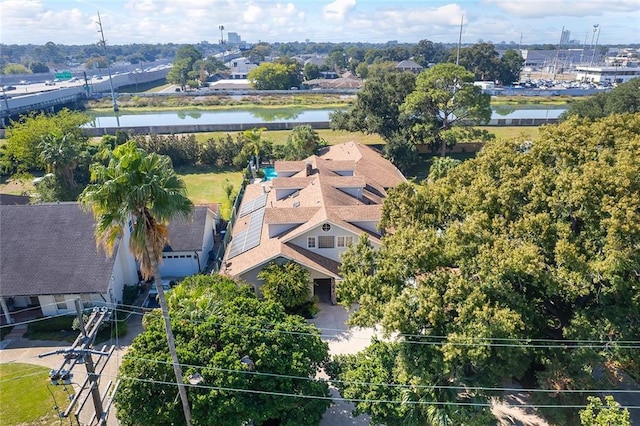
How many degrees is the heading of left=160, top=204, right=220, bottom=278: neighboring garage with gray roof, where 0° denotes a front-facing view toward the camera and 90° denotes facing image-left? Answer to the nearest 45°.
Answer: approximately 0°

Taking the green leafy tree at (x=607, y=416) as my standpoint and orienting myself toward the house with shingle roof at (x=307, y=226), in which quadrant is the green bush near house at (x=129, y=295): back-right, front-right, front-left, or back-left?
front-left

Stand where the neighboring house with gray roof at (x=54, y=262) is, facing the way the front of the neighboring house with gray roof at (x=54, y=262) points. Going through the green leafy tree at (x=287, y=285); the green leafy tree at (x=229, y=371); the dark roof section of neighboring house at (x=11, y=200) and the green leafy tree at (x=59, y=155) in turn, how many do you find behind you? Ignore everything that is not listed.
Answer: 2

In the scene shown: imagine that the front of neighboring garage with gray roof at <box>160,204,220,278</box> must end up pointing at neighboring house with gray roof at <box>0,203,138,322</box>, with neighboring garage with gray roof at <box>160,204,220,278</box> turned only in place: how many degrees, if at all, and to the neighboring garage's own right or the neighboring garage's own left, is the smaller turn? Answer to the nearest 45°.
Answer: approximately 90° to the neighboring garage's own right

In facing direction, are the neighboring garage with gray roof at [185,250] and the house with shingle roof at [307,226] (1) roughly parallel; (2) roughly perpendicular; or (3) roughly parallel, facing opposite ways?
roughly parallel

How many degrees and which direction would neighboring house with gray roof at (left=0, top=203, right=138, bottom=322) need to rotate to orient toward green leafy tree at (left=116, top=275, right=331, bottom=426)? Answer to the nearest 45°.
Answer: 0° — it already faces it

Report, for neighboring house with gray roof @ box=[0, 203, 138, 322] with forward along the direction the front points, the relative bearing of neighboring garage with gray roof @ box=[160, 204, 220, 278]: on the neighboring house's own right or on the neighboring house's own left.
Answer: on the neighboring house's own left

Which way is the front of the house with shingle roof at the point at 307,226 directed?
toward the camera

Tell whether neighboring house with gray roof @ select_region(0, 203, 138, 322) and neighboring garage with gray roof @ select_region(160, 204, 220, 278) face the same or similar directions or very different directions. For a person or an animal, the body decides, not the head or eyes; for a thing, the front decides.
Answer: same or similar directions

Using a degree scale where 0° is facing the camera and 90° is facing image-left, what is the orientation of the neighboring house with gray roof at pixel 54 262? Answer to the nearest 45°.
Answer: approximately 0°

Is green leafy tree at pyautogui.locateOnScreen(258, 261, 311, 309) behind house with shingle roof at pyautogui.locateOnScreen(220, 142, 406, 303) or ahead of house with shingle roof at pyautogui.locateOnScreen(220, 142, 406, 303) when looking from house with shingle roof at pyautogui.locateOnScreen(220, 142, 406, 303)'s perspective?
ahead

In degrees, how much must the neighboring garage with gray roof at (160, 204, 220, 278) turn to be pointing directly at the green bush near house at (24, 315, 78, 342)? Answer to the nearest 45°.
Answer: approximately 45° to its right

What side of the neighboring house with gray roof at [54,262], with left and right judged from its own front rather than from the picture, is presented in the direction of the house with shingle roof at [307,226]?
left

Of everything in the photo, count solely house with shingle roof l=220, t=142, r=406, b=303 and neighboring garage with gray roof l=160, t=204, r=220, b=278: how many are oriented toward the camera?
2

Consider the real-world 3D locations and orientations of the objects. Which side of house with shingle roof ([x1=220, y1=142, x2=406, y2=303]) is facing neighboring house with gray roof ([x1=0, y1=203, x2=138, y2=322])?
right

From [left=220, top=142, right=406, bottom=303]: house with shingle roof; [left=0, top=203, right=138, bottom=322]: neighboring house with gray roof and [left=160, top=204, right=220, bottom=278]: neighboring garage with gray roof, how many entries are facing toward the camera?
3

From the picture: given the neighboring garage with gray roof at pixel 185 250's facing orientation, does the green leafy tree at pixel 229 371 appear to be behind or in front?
in front
